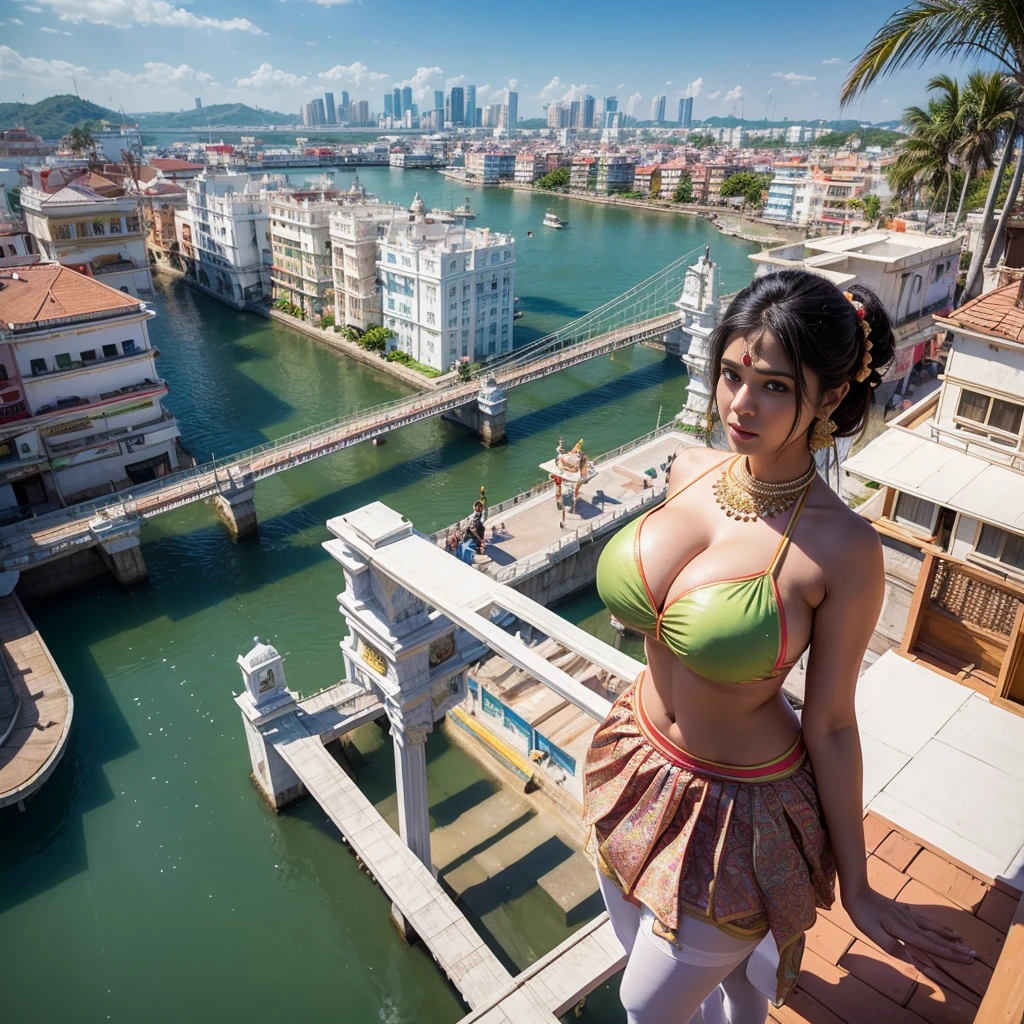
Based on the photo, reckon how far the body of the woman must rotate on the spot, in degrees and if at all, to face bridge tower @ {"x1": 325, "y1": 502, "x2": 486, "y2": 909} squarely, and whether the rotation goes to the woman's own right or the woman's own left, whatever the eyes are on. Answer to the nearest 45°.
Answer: approximately 90° to the woman's own right

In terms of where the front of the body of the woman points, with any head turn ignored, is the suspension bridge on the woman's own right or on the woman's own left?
on the woman's own right

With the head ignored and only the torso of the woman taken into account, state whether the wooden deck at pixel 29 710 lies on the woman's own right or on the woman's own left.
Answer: on the woman's own right

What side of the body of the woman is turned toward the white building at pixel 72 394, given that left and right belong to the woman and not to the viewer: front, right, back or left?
right

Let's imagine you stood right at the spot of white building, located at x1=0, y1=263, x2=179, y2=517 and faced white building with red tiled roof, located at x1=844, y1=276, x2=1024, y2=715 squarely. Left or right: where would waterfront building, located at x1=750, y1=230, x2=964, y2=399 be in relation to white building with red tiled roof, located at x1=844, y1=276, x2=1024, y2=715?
left

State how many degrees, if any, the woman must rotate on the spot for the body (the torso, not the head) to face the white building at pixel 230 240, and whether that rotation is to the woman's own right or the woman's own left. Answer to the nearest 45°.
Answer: approximately 90° to the woman's own right

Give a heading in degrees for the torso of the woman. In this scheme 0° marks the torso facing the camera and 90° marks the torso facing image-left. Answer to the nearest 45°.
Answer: approximately 45°

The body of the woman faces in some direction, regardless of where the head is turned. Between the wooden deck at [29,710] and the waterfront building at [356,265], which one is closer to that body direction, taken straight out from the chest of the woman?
the wooden deck

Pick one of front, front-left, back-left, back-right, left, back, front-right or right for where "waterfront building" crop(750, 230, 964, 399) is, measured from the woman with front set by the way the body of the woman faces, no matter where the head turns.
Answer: back-right

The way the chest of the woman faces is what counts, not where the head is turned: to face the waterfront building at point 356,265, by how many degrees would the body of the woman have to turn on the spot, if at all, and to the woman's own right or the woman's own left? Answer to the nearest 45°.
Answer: approximately 90° to the woman's own right
